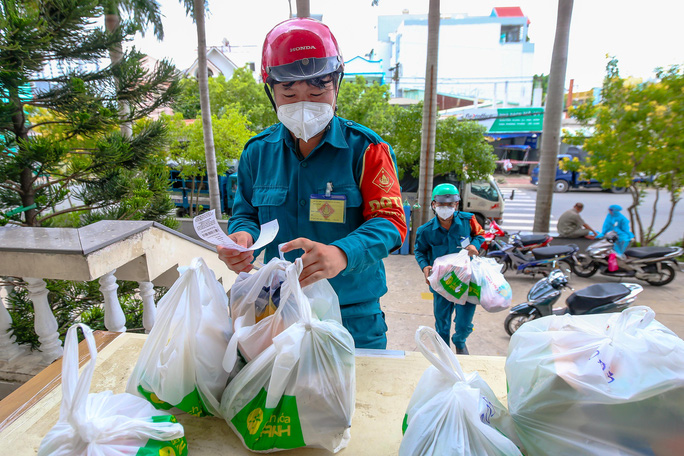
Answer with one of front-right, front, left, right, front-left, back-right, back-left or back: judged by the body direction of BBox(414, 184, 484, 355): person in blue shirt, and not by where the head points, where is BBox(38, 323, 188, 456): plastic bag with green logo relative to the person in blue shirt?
front

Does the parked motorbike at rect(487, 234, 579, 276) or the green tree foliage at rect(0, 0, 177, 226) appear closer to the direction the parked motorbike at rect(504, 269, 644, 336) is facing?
the green tree foliage

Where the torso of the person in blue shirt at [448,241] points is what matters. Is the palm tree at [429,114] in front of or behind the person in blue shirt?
behind

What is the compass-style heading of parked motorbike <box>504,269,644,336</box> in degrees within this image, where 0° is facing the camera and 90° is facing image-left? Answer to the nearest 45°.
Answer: approximately 45°

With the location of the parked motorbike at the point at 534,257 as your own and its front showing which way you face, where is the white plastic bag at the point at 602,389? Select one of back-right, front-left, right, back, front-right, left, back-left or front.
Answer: left

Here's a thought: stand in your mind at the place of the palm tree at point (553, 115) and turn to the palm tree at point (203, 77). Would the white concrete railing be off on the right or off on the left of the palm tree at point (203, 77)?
left

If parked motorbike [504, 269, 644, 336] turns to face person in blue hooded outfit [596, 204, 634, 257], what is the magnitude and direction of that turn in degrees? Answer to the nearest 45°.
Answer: approximately 135° to its right

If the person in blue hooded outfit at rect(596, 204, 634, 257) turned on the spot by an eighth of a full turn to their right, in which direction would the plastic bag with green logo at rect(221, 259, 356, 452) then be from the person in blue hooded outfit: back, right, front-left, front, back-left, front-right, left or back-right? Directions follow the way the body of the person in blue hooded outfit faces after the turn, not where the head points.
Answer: left

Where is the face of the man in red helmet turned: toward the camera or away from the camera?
toward the camera

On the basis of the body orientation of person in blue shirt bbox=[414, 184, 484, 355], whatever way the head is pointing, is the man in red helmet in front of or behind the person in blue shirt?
in front

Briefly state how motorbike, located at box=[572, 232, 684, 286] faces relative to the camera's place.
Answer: facing to the left of the viewer

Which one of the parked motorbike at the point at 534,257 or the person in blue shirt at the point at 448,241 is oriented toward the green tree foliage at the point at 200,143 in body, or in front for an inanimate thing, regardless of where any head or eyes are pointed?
the parked motorbike

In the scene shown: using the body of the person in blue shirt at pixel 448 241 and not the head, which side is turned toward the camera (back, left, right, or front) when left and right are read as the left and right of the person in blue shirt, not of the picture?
front

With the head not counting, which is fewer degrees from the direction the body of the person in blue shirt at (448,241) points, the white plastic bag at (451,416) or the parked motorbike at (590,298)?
the white plastic bag

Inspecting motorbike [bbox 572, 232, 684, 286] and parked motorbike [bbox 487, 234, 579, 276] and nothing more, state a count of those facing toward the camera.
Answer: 0
